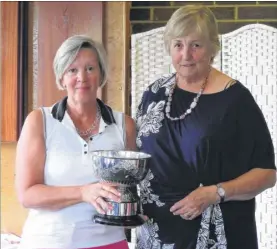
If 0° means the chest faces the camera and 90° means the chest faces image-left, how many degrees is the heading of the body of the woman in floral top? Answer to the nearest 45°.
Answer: approximately 45°

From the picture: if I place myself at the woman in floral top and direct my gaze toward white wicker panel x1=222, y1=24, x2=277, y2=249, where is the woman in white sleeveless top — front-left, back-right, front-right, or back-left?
back-left
